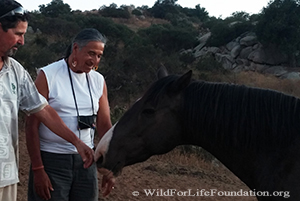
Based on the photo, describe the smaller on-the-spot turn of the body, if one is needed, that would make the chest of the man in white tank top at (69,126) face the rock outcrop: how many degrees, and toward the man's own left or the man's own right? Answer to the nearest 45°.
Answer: approximately 90° to the man's own left

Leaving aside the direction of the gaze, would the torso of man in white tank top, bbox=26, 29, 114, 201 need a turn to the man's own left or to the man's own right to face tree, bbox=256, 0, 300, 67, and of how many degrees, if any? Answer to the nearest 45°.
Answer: approximately 90° to the man's own left

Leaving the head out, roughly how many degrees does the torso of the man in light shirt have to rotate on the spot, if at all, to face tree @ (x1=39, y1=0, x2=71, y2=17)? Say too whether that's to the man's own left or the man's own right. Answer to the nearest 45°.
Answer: approximately 135° to the man's own left

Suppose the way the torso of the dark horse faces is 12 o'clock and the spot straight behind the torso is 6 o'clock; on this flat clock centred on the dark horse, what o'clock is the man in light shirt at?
The man in light shirt is roughly at 11 o'clock from the dark horse.

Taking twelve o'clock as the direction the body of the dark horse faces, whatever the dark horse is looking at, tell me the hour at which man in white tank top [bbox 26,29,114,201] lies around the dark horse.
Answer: The man in white tank top is roughly at 12 o'clock from the dark horse.

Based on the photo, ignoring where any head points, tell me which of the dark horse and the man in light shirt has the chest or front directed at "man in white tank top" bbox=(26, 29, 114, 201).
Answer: the dark horse

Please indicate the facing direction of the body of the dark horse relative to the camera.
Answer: to the viewer's left

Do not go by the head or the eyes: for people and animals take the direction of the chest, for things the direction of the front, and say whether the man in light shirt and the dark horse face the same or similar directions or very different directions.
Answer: very different directions

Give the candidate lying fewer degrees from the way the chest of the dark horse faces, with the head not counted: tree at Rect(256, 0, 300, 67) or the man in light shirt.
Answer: the man in light shirt

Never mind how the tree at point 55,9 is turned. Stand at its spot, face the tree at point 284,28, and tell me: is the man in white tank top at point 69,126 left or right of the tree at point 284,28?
right

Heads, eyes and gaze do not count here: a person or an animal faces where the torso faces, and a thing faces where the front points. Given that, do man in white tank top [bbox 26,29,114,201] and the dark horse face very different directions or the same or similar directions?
very different directions

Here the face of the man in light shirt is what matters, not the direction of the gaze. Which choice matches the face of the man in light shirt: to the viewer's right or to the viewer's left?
to the viewer's right
